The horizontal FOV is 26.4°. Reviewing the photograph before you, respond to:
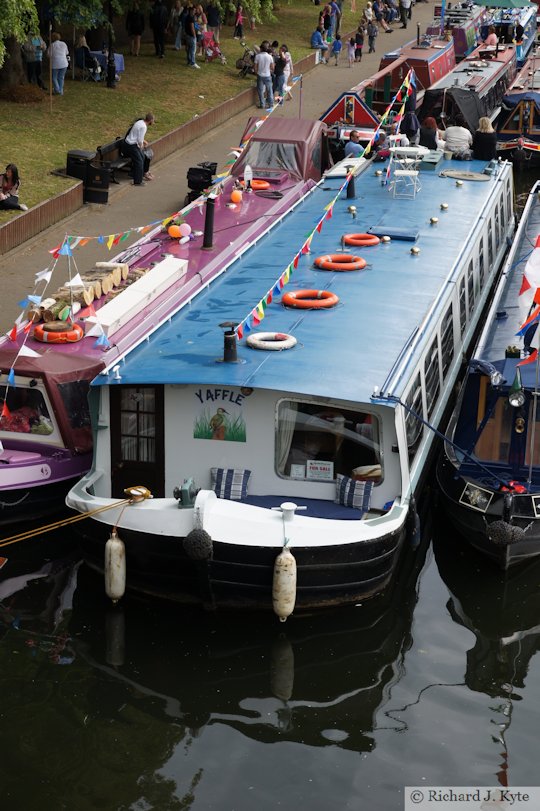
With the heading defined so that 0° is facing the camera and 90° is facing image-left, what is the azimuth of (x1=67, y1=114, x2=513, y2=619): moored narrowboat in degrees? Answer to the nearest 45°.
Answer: approximately 45°
